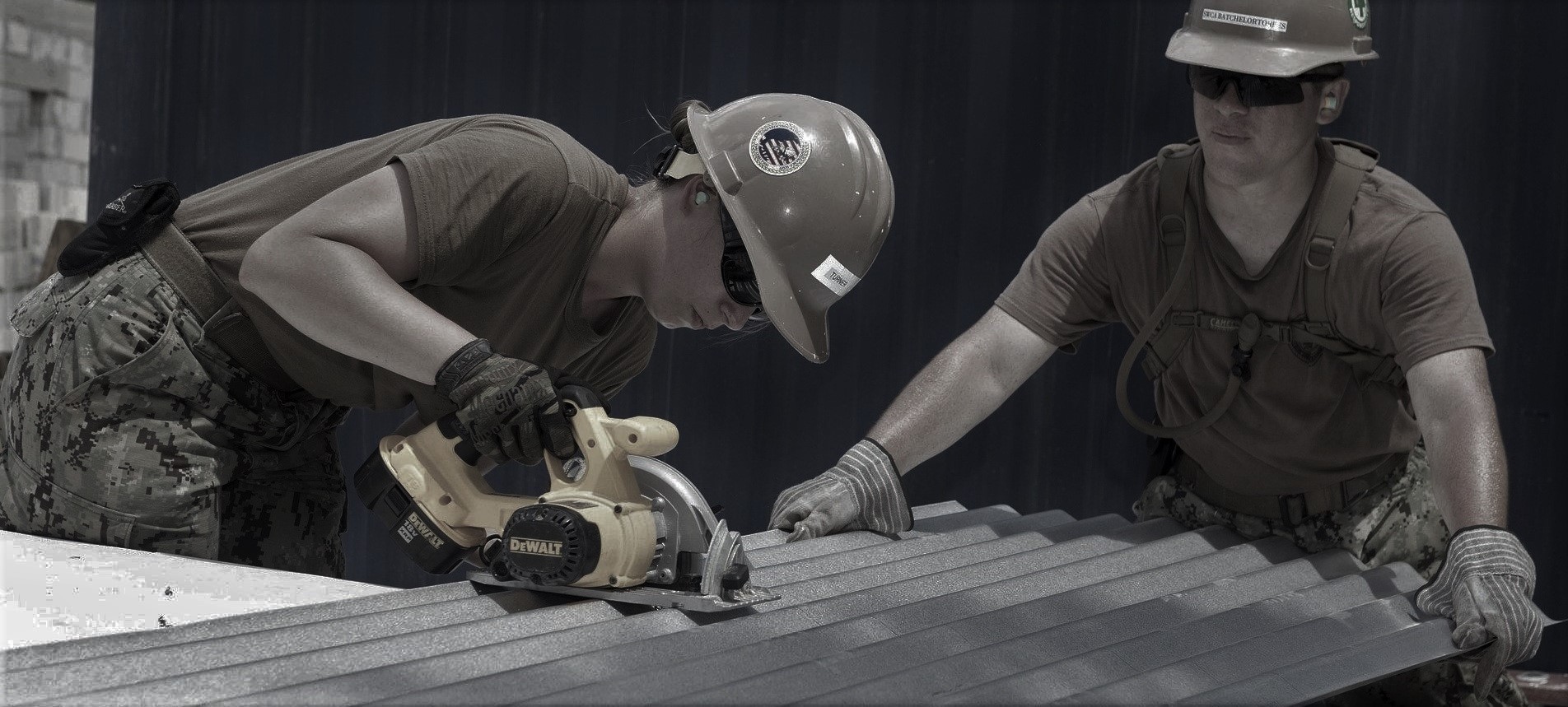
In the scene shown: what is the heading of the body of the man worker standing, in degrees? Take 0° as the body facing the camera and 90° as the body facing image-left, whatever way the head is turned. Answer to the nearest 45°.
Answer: approximately 0°
